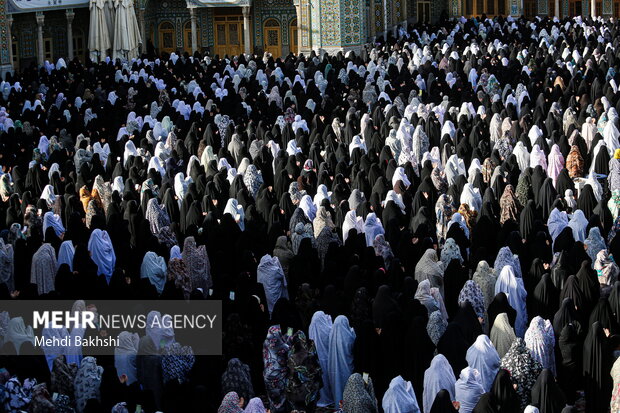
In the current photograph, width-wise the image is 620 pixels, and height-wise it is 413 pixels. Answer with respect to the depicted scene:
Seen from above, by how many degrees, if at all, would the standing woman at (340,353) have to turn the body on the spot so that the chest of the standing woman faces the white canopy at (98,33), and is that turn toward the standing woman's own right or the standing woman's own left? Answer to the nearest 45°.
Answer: approximately 45° to the standing woman's own left

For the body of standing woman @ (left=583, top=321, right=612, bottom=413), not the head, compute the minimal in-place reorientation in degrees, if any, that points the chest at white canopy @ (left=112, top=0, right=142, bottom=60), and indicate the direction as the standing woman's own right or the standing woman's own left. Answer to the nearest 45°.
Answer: approximately 90° to the standing woman's own left

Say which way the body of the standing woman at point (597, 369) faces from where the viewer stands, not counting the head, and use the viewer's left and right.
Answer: facing away from the viewer and to the right of the viewer

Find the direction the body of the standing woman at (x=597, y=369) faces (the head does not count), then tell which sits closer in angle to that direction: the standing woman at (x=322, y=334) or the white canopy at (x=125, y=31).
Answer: the white canopy

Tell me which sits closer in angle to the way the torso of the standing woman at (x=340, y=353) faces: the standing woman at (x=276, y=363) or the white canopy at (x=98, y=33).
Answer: the white canopy

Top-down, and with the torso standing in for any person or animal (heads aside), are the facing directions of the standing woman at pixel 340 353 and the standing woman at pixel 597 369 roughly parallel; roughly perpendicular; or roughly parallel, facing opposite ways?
roughly parallel

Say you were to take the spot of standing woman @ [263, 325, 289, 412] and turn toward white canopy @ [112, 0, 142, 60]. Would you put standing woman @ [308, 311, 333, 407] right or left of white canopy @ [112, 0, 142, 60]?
right

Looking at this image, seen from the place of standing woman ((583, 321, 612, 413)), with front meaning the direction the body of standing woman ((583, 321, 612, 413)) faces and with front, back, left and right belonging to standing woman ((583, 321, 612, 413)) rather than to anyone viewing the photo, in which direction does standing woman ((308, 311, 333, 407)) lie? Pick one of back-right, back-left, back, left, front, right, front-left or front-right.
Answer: back-left

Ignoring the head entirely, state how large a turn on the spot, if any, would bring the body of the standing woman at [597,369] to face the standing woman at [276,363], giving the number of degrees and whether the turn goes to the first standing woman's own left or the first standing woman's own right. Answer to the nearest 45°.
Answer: approximately 135° to the first standing woman's own left

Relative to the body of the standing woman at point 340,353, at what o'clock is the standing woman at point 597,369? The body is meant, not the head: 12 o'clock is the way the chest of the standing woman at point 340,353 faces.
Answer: the standing woman at point 597,369 is roughly at 2 o'clock from the standing woman at point 340,353.

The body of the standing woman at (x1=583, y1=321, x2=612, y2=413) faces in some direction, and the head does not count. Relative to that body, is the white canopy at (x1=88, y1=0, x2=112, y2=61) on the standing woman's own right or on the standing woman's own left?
on the standing woman's own left

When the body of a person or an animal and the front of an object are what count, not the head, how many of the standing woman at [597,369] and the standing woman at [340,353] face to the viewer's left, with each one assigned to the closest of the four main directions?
0

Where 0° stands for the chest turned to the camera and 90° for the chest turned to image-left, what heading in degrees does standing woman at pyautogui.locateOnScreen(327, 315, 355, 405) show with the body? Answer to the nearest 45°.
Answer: approximately 225°

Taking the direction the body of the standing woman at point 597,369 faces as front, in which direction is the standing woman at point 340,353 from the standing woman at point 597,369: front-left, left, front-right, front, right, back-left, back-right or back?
back-left
